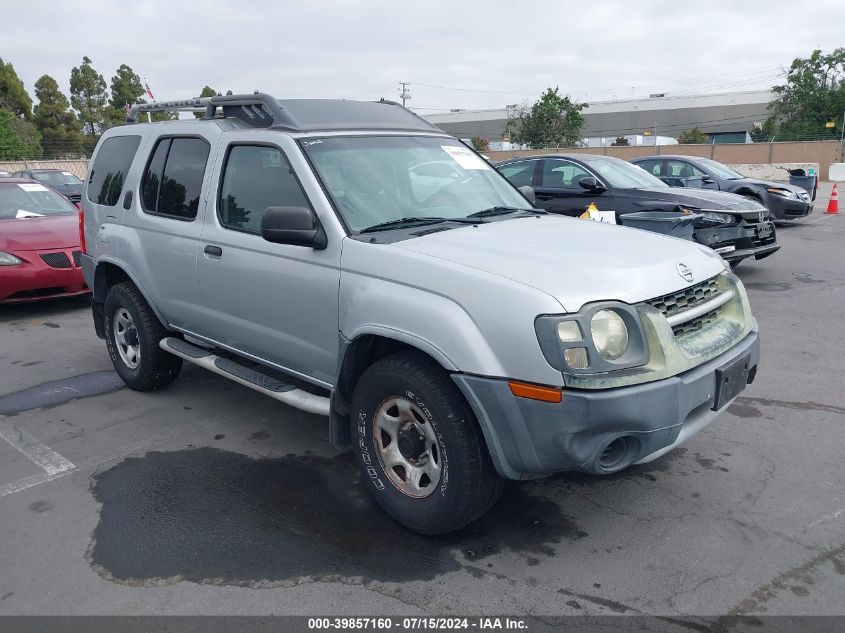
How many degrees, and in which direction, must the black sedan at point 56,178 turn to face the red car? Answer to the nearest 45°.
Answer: approximately 45° to its right

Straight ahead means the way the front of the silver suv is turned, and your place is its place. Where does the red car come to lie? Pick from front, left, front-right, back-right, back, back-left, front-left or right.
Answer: back

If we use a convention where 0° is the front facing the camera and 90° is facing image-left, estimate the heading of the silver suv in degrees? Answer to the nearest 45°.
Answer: approximately 315°

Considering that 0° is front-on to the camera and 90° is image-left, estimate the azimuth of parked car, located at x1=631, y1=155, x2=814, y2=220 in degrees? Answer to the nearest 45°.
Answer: approximately 315°

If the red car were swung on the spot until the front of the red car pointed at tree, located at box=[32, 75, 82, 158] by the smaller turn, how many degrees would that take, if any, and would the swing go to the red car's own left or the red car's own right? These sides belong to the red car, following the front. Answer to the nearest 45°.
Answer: approximately 135° to the red car's own left

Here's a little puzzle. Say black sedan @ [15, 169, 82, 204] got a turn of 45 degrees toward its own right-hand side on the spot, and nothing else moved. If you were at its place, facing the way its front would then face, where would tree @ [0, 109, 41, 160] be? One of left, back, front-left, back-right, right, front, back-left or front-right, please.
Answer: back

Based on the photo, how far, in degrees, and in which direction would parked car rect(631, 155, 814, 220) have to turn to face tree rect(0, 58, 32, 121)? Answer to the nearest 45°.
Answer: approximately 180°

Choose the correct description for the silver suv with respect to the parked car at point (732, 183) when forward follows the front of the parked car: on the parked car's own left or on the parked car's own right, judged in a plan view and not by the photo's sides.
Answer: on the parked car's own right

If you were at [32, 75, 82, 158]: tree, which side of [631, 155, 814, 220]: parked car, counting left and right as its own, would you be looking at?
back

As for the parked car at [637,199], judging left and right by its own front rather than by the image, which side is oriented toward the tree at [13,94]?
back
